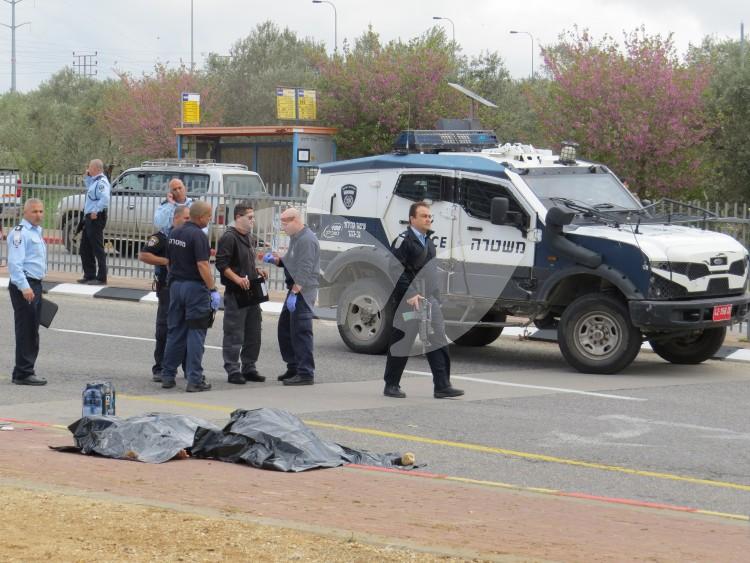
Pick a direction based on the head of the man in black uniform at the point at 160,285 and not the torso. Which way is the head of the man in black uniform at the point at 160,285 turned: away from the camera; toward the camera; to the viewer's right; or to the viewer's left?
to the viewer's right

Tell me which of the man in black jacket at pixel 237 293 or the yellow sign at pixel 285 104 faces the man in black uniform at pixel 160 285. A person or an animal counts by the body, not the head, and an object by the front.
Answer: the yellow sign

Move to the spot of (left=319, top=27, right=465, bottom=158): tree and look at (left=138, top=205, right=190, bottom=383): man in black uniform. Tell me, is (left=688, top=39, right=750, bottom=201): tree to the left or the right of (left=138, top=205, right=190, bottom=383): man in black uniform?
left

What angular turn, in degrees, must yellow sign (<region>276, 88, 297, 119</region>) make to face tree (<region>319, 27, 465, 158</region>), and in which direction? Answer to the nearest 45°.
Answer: approximately 135° to its left

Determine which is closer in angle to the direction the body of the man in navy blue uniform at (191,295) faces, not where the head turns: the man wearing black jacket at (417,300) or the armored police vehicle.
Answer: the armored police vehicle

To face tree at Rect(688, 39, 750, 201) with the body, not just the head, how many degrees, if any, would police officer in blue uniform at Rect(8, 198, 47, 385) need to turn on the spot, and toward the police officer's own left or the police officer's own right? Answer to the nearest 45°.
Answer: approximately 90° to the police officer's own left

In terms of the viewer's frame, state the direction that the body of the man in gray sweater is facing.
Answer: to the viewer's left

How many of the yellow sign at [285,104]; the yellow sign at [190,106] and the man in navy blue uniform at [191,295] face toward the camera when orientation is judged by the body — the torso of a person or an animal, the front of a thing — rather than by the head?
2

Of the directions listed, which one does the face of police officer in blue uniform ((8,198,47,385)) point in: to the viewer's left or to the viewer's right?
to the viewer's right

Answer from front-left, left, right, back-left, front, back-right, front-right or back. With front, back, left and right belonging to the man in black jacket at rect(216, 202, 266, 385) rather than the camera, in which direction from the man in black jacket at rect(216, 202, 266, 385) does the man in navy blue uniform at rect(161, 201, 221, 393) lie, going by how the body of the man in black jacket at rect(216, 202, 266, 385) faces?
right

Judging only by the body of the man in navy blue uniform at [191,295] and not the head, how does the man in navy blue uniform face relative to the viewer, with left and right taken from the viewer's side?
facing away from the viewer and to the right of the viewer
